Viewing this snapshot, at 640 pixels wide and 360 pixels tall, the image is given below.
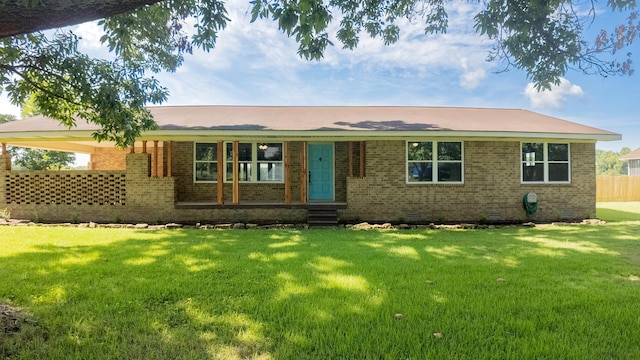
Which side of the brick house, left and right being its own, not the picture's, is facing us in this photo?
front

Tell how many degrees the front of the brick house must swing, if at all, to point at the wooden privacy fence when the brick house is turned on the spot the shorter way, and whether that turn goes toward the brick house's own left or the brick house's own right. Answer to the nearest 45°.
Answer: approximately 135° to the brick house's own left
